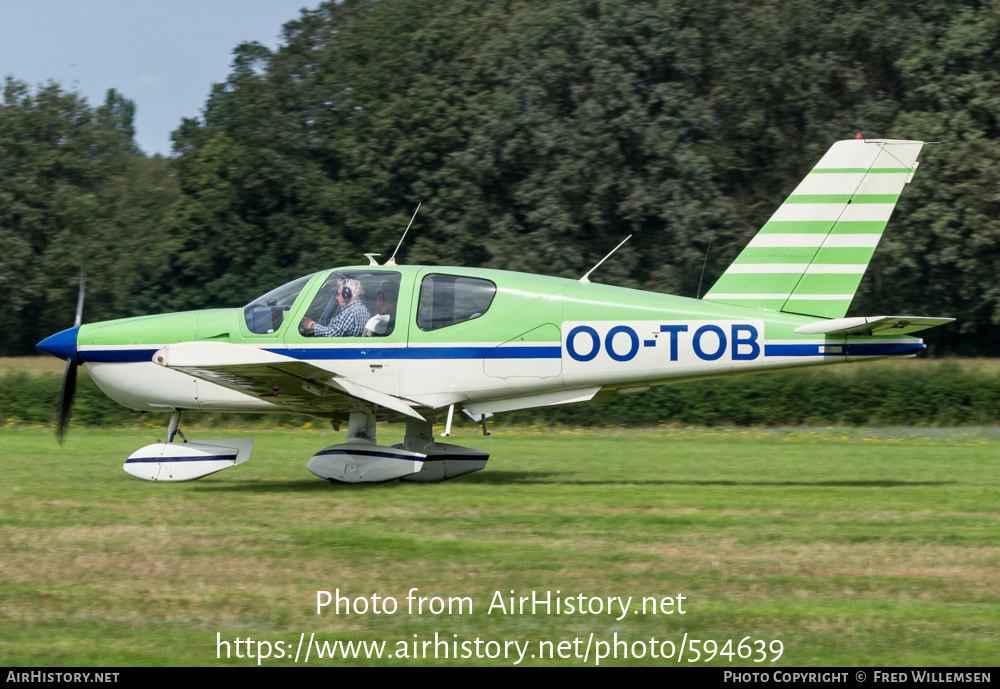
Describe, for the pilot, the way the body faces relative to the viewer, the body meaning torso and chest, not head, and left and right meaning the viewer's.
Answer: facing to the left of the viewer

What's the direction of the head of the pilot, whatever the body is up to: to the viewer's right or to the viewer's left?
to the viewer's left

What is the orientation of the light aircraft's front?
to the viewer's left
